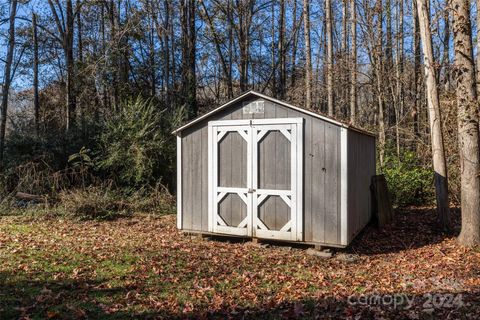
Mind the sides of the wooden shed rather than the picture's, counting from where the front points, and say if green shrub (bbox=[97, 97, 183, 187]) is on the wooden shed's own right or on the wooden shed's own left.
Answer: on the wooden shed's own right

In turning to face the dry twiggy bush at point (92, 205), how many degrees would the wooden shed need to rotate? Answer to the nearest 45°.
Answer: approximately 90° to its right

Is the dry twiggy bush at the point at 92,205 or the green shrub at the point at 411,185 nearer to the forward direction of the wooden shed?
the dry twiggy bush

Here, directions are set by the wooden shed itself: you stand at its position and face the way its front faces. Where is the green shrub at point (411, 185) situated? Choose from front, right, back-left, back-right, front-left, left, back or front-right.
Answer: back

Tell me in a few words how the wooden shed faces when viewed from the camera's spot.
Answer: facing the viewer and to the left of the viewer

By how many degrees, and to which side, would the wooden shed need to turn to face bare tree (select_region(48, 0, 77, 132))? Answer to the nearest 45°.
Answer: approximately 90° to its right
